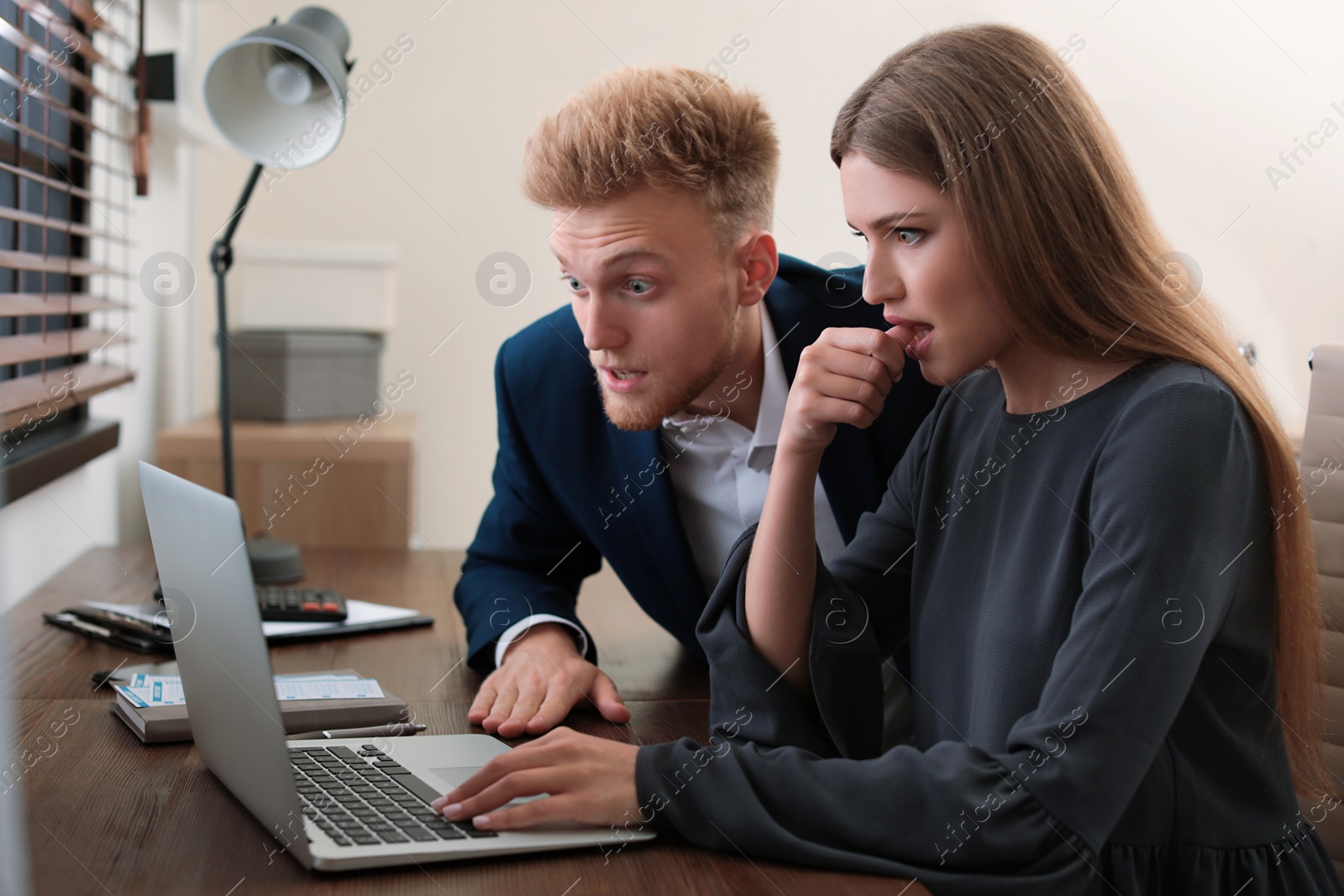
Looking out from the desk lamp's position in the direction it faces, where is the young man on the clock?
The young man is roughly at 9 o'clock from the desk lamp.

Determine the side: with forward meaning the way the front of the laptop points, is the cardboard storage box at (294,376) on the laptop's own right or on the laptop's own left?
on the laptop's own left

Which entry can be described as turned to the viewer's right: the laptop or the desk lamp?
the laptop

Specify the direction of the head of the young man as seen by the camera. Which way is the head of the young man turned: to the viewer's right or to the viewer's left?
to the viewer's left

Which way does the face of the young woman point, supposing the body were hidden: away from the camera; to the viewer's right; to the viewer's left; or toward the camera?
to the viewer's left

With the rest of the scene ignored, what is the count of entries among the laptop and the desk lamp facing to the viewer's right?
1

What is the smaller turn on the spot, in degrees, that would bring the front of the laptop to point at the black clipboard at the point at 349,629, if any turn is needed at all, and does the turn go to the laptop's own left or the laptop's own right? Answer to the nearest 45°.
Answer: approximately 90° to the laptop's own left

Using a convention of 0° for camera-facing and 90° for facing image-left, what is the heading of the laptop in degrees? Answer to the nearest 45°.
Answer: approximately 270°

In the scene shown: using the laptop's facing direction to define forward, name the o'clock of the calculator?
The calculator is roughly at 9 o'clock from the laptop.

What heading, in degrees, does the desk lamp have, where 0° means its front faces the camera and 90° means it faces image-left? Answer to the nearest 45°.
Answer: approximately 45°
